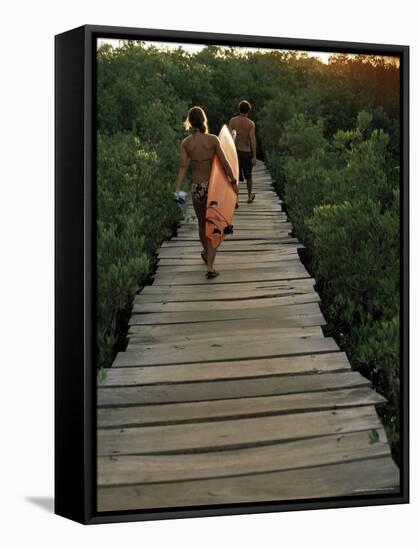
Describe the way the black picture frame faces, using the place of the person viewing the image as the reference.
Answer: facing the viewer and to the right of the viewer
